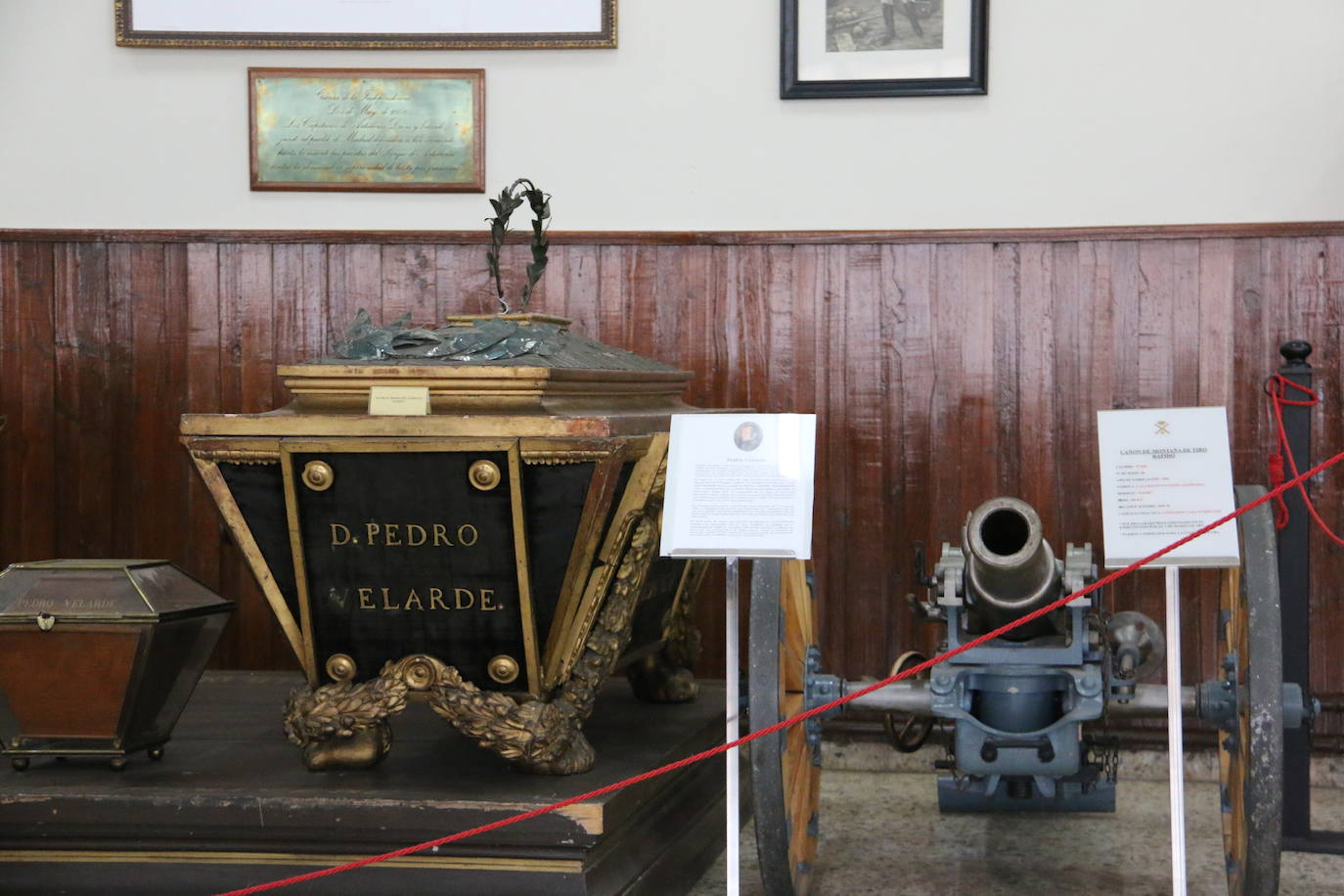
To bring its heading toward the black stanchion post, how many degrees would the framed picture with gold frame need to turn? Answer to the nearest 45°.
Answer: approximately 45° to its left

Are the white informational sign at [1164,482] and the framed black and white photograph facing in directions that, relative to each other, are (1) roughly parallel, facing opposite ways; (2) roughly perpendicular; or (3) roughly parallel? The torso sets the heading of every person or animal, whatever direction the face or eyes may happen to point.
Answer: roughly parallel

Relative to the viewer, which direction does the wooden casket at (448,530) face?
toward the camera

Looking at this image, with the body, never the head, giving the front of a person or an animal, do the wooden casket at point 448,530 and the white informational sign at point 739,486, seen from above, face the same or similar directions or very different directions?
same or similar directions

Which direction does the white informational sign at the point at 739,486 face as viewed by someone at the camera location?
facing the viewer

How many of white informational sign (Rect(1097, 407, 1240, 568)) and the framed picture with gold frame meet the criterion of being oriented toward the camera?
2

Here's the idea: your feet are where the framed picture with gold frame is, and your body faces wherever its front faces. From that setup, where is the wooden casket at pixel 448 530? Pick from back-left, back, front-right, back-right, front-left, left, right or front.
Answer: front

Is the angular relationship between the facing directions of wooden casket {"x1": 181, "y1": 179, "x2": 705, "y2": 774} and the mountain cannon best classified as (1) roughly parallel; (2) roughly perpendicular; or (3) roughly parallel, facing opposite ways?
roughly parallel

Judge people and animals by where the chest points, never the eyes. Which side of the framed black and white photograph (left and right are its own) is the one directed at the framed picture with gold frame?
right

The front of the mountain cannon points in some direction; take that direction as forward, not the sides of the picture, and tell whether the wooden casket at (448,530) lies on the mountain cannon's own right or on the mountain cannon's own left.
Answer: on the mountain cannon's own right
